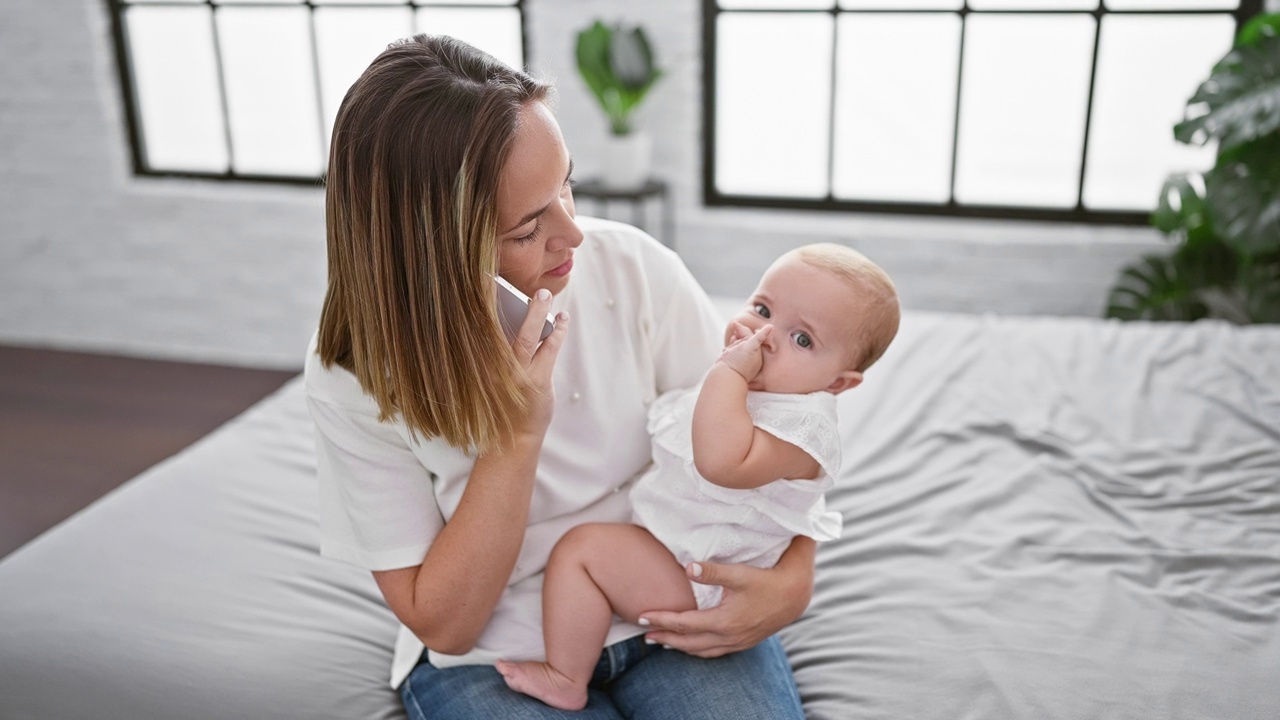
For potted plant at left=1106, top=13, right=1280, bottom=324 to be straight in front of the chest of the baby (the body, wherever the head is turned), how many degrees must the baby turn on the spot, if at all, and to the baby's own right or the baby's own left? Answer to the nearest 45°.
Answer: approximately 180°

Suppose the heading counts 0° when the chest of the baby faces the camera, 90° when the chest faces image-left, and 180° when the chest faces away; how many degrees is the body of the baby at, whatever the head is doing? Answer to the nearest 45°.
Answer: approximately 45°

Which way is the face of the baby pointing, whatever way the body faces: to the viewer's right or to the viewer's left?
to the viewer's left

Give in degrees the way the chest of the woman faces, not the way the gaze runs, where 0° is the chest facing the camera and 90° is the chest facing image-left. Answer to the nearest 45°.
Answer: approximately 315°

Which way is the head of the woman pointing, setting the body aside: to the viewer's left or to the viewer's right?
to the viewer's right

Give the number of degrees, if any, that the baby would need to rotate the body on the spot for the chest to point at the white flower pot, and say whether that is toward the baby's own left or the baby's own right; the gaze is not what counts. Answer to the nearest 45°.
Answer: approximately 135° to the baby's own right

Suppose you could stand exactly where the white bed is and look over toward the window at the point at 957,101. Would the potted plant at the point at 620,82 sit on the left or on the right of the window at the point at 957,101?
left

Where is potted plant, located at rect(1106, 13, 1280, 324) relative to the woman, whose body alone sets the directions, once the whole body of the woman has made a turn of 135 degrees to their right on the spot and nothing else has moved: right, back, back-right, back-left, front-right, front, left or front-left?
back-right

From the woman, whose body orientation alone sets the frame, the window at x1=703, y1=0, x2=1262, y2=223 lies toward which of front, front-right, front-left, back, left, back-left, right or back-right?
left

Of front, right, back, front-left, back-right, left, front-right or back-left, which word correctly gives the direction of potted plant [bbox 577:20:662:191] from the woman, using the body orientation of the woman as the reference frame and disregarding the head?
back-left

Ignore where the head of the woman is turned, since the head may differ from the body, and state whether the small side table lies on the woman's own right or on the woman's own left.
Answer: on the woman's own left

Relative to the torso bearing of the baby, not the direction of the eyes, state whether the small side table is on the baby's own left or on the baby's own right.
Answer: on the baby's own right
